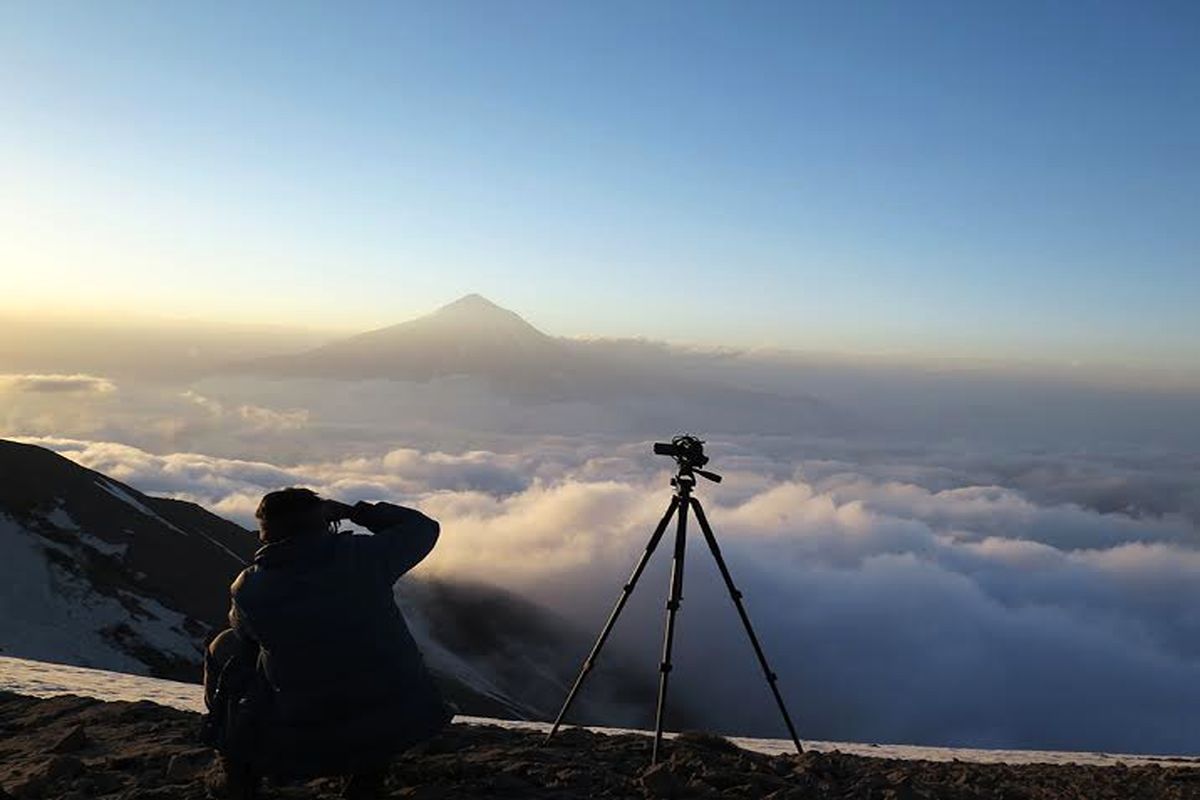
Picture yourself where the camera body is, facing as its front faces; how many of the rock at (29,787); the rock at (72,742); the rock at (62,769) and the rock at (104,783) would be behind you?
0

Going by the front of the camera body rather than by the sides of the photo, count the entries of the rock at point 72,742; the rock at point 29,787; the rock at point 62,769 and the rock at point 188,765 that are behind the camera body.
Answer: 0

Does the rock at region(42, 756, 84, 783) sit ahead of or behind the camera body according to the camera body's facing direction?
ahead

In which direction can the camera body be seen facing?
to the viewer's left

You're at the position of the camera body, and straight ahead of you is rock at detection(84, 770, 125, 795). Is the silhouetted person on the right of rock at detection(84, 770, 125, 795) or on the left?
left

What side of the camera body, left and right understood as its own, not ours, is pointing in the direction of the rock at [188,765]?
front

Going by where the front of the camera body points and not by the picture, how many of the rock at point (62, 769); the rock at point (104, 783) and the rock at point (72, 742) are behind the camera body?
0

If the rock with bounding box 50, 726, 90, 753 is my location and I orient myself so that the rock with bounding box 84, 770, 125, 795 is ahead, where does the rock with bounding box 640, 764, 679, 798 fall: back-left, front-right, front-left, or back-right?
front-left

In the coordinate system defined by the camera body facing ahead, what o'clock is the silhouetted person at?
The silhouetted person is roughly at 10 o'clock from the camera body.

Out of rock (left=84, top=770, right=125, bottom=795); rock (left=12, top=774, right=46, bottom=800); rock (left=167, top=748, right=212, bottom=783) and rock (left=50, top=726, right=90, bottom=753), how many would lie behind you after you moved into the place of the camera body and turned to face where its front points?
0

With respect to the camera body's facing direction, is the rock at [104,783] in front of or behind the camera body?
in front

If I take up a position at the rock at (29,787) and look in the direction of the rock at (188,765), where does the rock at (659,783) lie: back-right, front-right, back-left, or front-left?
front-right

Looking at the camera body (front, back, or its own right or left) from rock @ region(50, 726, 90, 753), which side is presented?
front
